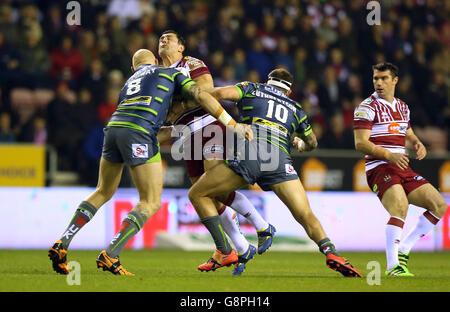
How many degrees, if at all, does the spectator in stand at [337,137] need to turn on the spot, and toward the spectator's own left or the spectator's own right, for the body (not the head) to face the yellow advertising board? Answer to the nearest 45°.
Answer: approximately 45° to the spectator's own right

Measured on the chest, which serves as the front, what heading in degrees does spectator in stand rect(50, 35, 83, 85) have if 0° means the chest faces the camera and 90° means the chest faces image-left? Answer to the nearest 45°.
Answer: approximately 0°

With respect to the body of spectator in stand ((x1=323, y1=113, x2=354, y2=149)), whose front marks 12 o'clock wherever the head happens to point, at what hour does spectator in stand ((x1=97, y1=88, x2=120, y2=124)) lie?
spectator in stand ((x1=97, y1=88, x2=120, y2=124)) is roughly at 2 o'clock from spectator in stand ((x1=323, y1=113, x2=354, y2=149)).

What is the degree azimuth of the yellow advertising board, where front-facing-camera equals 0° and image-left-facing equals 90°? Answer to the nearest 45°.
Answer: approximately 0°

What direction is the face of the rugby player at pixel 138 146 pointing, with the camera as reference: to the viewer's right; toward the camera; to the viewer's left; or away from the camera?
away from the camera

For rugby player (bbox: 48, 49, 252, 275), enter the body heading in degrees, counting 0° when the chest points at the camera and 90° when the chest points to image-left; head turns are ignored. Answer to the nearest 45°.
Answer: approximately 225°
